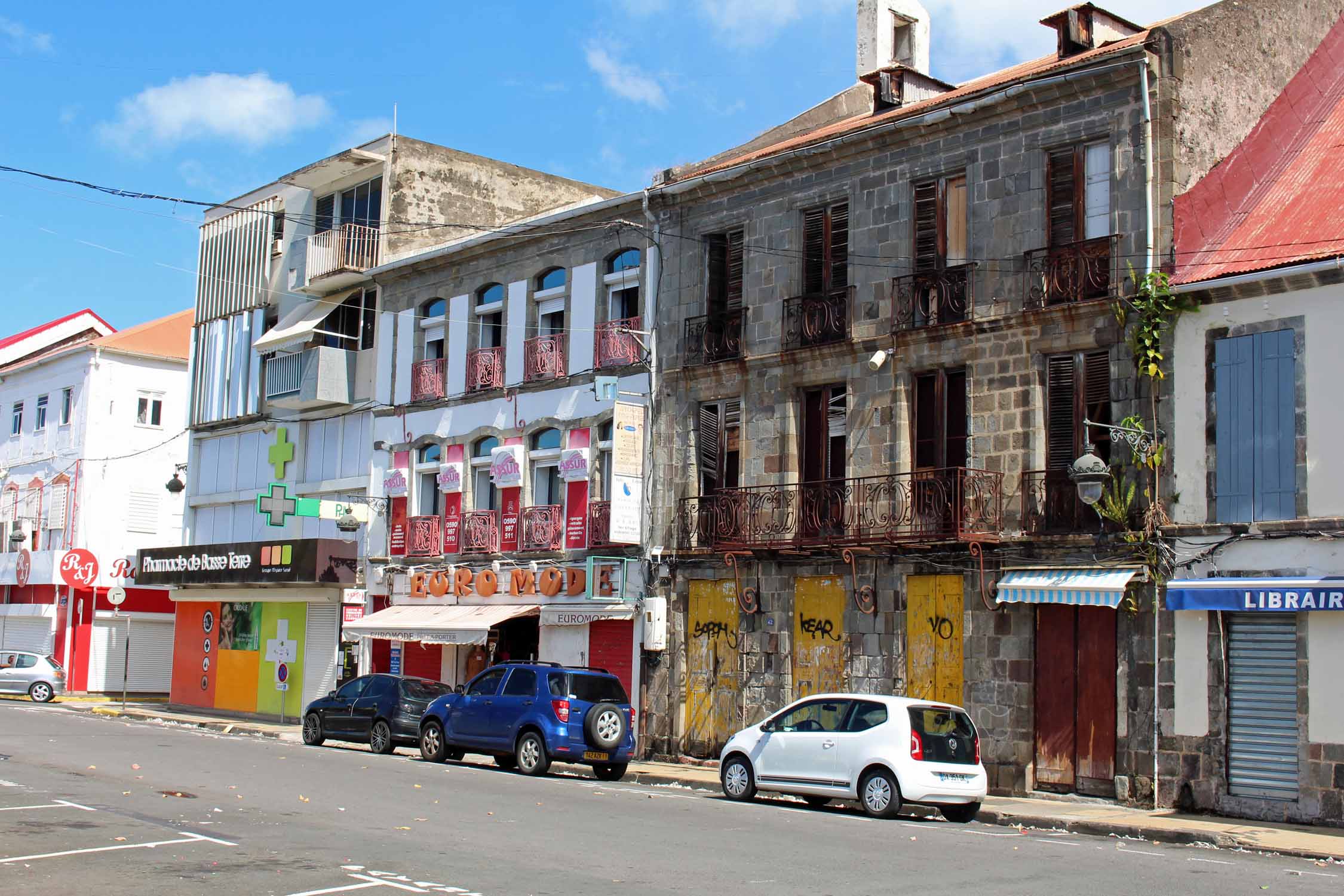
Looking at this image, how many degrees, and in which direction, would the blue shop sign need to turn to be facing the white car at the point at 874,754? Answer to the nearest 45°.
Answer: approximately 45° to its right

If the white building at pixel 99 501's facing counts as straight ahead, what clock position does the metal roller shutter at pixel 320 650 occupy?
The metal roller shutter is roughly at 10 o'clock from the white building.

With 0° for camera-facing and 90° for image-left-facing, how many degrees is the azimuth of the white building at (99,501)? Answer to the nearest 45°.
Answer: approximately 45°

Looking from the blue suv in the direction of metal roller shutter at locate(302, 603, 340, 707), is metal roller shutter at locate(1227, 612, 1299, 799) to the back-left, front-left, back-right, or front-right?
back-right

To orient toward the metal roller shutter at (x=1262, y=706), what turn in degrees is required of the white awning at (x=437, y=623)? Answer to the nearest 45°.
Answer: approximately 90° to its left

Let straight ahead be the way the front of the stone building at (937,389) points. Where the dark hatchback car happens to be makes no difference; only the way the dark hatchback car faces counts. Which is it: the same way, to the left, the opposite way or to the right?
to the right

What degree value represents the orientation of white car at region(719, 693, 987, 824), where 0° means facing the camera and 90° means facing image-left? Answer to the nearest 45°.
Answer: approximately 135°

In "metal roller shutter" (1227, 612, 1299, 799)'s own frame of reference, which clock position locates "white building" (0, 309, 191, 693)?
The white building is roughly at 4 o'clock from the metal roller shutter.

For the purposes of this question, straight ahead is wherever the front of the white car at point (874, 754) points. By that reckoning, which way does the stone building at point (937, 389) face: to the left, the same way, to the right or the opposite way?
to the left

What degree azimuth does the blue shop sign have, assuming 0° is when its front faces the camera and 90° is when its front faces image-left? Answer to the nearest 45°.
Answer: approximately 0°

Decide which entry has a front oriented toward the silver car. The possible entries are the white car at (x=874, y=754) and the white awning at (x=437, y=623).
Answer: the white car

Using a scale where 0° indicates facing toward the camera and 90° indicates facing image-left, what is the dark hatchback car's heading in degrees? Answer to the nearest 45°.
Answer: approximately 135°

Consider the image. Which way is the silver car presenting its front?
to the viewer's left

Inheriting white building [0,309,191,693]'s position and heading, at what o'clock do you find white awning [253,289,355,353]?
The white awning is roughly at 10 o'clock from the white building.
